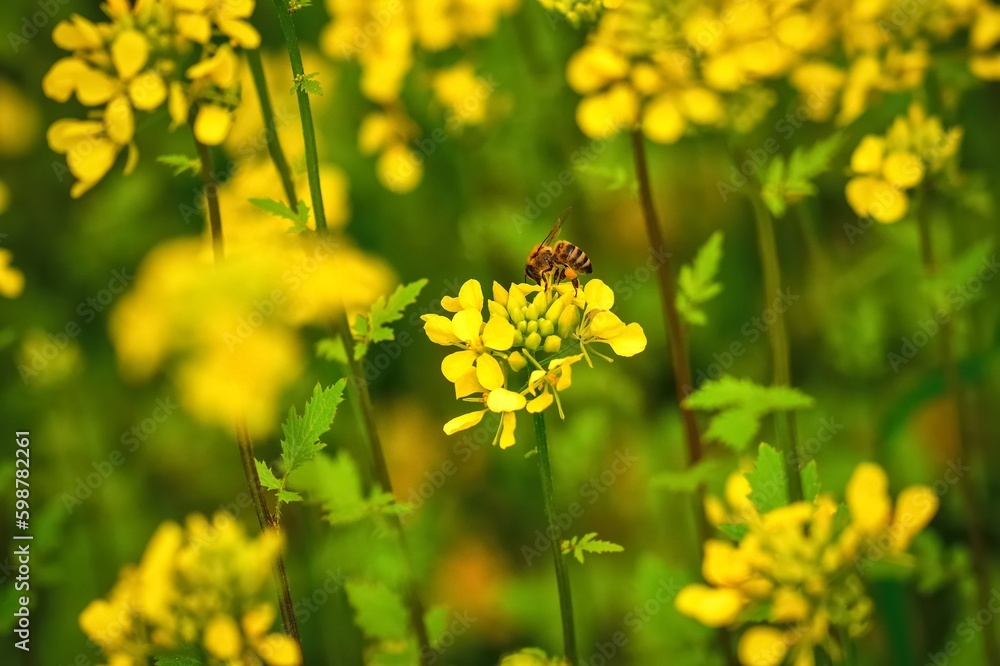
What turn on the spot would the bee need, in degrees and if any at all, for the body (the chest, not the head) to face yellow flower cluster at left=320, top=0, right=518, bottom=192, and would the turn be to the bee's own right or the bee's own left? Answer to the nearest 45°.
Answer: approximately 90° to the bee's own right

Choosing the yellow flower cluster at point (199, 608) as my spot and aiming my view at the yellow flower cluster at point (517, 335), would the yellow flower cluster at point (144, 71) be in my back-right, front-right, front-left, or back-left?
front-left

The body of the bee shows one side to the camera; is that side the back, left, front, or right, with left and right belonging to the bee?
left

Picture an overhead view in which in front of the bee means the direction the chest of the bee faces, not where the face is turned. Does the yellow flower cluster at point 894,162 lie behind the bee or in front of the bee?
behind
